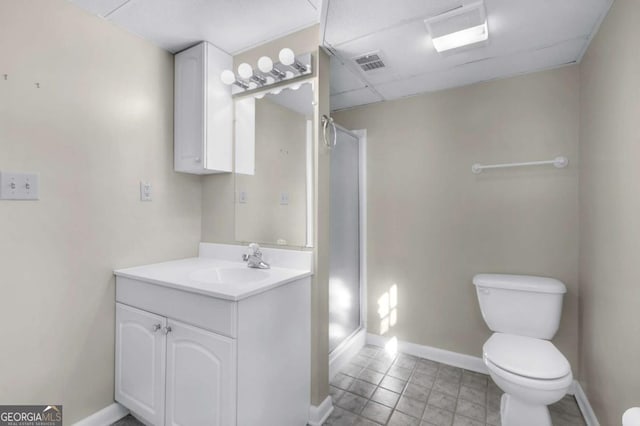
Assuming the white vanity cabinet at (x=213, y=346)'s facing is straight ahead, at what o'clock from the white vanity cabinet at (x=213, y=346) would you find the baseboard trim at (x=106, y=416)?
The baseboard trim is roughly at 3 o'clock from the white vanity cabinet.

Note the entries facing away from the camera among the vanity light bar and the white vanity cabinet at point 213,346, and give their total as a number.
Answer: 0

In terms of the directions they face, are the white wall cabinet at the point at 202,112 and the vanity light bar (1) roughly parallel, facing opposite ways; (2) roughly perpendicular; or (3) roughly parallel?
roughly parallel

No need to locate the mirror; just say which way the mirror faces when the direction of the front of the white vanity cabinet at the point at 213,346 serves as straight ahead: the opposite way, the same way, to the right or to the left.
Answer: the same way

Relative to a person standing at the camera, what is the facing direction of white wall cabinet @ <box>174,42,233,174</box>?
facing the viewer and to the left of the viewer

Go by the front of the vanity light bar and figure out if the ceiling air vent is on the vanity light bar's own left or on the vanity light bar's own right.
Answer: on the vanity light bar's own left

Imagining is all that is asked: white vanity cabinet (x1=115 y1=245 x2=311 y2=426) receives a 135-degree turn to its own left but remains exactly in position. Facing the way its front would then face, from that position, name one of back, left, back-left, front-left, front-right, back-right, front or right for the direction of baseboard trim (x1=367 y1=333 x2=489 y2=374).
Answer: front

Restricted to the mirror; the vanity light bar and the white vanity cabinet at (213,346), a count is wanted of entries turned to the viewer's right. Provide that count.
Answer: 0

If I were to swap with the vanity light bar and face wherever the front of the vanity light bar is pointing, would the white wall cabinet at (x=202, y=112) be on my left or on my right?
on my right

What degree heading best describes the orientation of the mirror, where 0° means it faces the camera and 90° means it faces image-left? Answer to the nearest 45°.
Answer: approximately 45°

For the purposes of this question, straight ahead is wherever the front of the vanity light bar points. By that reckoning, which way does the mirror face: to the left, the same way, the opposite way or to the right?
the same way

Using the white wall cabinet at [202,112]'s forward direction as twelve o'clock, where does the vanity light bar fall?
The vanity light bar is roughly at 9 o'clock from the white wall cabinet.
